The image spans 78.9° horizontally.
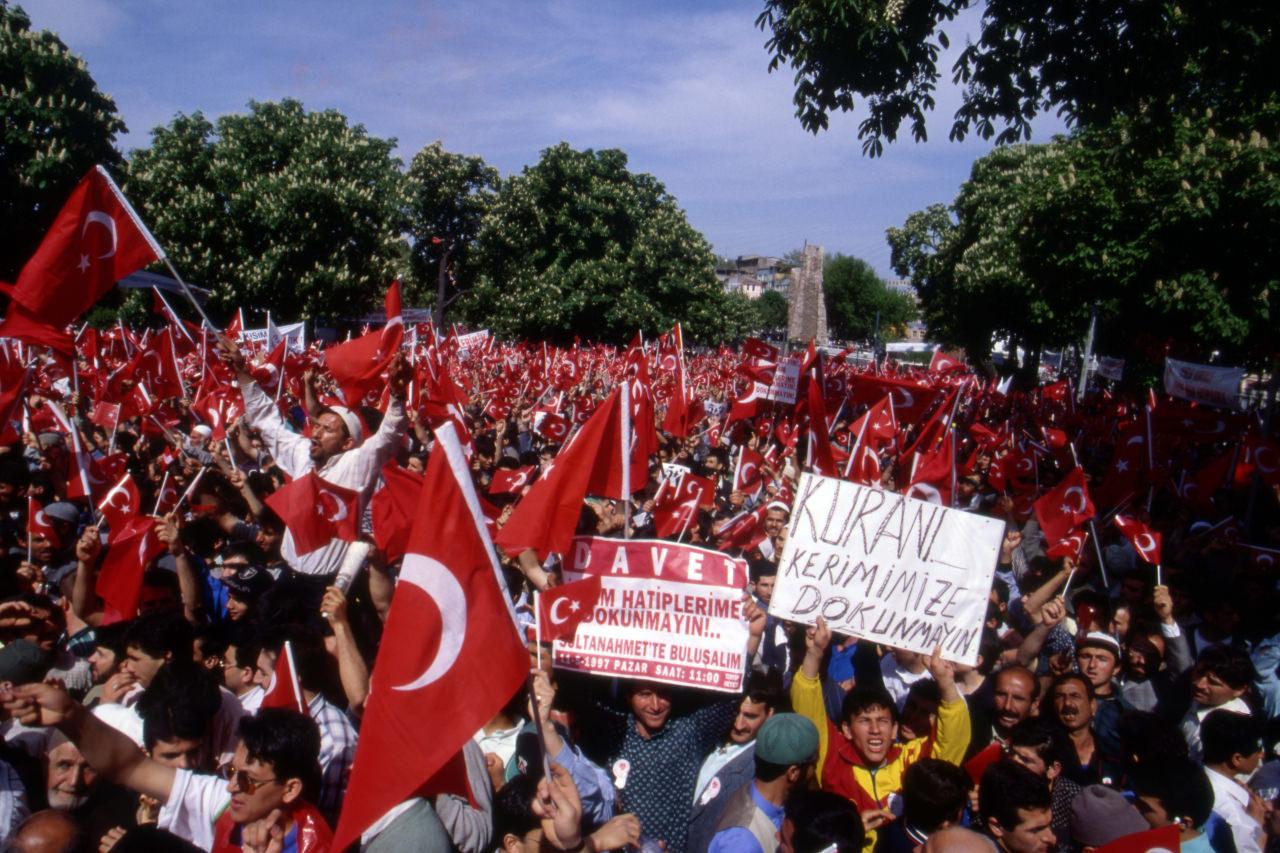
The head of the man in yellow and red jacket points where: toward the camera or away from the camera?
toward the camera

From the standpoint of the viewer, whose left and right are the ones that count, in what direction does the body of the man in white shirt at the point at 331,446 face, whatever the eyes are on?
facing the viewer and to the left of the viewer

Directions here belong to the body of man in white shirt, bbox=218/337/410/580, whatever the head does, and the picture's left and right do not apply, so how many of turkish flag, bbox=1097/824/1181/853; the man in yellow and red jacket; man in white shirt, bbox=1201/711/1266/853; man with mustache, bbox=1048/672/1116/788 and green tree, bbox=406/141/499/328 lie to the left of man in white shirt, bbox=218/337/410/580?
4

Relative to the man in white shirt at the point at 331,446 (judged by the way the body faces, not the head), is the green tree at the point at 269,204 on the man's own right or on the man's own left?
on the man's own right

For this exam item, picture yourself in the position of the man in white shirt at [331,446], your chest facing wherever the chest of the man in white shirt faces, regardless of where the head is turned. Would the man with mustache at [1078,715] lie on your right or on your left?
on your left

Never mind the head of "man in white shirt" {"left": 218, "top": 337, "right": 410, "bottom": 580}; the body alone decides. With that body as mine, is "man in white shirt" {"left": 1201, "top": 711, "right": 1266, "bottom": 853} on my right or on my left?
on my left

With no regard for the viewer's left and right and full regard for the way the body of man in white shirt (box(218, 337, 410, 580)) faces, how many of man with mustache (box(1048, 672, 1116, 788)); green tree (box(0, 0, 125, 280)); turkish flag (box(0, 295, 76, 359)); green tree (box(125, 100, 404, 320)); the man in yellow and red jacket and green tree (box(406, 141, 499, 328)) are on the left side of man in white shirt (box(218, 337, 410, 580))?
2

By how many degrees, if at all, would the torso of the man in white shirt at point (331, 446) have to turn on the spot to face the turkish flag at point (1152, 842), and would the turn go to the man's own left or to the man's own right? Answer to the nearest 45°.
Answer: approximately 90° to the man's own left

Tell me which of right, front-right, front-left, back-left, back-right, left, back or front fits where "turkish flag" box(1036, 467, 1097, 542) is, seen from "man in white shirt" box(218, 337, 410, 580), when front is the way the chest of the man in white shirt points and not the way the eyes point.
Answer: back-left

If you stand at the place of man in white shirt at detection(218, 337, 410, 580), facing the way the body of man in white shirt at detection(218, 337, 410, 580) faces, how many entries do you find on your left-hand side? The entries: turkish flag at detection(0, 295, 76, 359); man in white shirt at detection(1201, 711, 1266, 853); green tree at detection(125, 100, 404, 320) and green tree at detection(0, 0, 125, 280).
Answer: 1

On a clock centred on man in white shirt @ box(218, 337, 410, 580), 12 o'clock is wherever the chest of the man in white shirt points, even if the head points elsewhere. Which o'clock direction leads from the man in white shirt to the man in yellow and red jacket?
The man in yellow and red jacket is roughly at 9 o'clock from the man in white shirt.

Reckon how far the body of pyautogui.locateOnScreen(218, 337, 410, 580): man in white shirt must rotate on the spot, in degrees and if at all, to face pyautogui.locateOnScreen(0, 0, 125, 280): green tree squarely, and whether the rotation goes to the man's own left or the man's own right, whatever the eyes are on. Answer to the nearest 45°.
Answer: approximately 135° to the man's own right

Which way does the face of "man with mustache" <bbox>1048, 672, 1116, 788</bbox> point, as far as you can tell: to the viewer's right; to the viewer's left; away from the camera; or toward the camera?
toward the camera

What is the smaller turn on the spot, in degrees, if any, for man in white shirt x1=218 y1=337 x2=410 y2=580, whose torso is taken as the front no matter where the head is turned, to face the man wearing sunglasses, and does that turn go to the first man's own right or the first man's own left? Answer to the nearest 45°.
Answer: approximately 45° to the first man's own left
